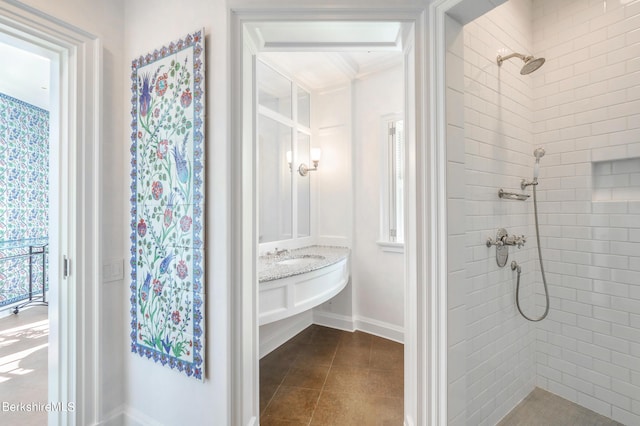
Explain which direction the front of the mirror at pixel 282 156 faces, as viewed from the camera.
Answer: facing the viewer and to the right of the viewer

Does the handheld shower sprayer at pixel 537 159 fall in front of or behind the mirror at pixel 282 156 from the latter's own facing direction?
in front

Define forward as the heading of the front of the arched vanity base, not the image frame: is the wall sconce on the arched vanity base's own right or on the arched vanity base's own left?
on the arched vanity base's own left

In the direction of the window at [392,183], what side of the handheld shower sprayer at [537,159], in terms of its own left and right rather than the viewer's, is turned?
back

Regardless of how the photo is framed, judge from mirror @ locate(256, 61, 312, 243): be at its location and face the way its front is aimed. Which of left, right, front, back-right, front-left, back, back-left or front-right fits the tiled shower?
front

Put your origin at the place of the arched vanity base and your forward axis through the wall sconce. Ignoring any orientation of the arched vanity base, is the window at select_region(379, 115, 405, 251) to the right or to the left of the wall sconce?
right

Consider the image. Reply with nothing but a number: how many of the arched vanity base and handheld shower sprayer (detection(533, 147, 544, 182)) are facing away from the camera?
0

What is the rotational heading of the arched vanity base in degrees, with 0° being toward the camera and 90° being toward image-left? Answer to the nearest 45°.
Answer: approximately 315°

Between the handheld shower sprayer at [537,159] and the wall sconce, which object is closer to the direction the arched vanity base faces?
the handheld shower sprayer

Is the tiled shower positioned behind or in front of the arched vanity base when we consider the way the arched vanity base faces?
in front
